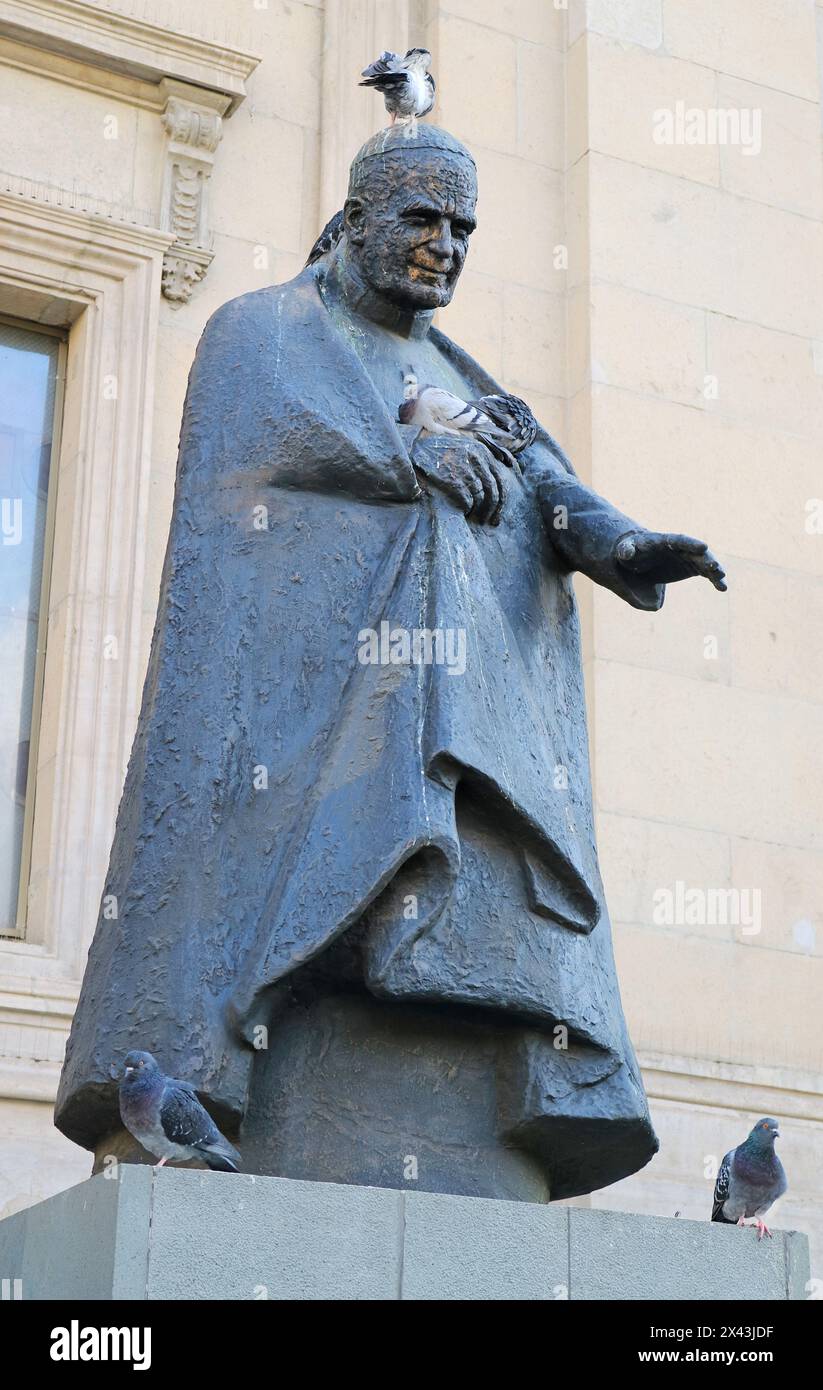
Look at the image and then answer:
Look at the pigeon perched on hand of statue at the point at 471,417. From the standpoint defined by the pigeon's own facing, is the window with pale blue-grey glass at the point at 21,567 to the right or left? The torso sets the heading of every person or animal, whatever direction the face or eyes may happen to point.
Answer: on its right

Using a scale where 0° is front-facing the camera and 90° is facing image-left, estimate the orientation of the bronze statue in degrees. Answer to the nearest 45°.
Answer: approximately 315°

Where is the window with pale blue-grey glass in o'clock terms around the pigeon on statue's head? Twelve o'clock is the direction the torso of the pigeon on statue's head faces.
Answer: The window with pale blue-grey glass is roughly at 7 o'clock from the pigeon on statue's head.

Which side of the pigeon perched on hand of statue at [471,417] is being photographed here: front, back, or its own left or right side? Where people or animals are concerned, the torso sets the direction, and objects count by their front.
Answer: left

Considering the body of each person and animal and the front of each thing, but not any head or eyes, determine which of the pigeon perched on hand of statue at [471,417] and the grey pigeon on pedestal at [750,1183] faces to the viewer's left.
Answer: the pigeon perched on hand of statue

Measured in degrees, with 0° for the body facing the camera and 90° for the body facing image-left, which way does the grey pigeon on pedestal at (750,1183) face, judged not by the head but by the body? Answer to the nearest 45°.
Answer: approximately 315°

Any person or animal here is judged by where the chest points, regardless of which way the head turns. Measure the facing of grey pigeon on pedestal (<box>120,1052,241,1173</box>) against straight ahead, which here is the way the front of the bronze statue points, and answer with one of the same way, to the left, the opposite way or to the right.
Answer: to the right

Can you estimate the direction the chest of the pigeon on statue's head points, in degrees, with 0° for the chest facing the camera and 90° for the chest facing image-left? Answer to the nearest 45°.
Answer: approximately 315°

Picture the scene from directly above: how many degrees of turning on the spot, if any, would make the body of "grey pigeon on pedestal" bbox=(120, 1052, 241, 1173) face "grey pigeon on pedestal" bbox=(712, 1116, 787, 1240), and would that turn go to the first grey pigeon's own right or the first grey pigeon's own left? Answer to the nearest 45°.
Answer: approximately 180°
